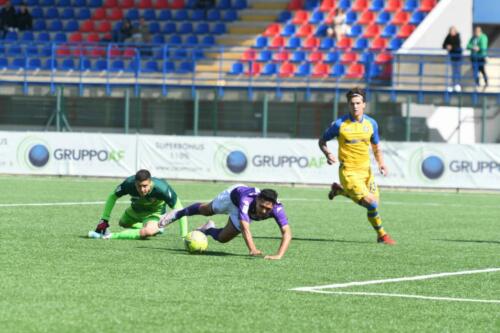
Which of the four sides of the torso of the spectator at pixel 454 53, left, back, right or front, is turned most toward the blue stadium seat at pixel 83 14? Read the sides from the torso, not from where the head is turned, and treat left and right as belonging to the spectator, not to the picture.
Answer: right

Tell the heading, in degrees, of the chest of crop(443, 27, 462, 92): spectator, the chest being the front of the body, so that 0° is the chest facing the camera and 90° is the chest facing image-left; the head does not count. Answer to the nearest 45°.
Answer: approximately 0°

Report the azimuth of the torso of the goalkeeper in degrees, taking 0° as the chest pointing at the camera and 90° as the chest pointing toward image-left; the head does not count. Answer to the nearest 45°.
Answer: approximately 0°

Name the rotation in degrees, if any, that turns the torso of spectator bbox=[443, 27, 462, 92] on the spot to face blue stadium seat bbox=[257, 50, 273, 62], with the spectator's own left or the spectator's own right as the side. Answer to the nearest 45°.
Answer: approximately 90° to the spectator's own right

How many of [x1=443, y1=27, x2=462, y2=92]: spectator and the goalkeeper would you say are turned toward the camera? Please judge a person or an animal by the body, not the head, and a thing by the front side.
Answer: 2

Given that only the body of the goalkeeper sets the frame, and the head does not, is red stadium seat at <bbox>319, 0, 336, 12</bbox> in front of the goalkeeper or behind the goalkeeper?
behind

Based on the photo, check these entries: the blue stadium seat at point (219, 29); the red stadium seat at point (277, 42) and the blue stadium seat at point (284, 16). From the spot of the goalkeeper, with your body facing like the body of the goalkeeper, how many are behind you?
3

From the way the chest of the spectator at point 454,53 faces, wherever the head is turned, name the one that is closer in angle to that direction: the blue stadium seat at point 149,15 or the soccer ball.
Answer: the soccer ball

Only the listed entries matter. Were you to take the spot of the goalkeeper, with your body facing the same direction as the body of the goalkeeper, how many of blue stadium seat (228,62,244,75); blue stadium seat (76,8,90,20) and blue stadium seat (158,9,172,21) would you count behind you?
3

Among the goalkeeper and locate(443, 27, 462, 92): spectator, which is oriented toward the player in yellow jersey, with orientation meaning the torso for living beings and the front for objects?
the spectator
